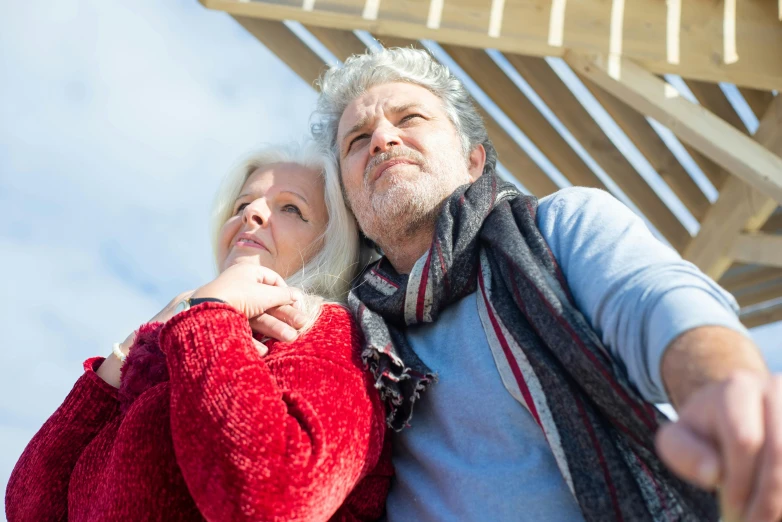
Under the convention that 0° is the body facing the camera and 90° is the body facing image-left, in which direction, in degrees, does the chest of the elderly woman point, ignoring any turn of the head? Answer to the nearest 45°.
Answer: approximately 45°

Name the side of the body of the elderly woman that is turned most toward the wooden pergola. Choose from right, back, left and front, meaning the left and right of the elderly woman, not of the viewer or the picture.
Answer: back
